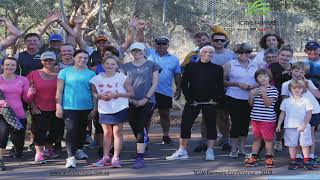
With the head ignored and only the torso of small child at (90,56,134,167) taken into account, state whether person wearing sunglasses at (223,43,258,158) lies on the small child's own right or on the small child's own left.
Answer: on the small child's own left

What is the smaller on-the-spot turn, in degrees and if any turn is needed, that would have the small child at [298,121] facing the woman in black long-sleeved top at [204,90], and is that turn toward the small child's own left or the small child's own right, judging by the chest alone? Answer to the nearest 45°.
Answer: approximately 90° to the small child's own right

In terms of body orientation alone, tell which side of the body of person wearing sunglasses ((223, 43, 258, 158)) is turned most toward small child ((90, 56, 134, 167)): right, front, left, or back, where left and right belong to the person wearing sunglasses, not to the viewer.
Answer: right

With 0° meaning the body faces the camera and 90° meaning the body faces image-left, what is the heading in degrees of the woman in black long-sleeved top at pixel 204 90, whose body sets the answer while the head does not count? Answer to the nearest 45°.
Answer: approximately 0°

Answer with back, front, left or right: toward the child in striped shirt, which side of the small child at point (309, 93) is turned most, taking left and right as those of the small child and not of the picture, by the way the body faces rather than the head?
right

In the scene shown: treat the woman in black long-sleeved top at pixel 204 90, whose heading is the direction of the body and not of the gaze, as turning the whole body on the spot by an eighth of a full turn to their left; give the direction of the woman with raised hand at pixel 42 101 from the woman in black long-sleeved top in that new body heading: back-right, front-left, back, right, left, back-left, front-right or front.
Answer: back-right

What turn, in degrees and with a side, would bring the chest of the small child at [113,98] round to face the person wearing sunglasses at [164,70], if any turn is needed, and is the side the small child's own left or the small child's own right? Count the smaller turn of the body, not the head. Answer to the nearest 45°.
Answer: approximately 135° to the small child's own left

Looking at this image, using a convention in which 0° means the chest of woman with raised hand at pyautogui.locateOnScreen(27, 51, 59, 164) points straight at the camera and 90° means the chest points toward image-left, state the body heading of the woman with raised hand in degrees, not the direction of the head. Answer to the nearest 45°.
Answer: approximately 0°

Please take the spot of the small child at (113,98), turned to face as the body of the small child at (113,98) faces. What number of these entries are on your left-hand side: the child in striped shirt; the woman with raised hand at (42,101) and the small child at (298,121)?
2
